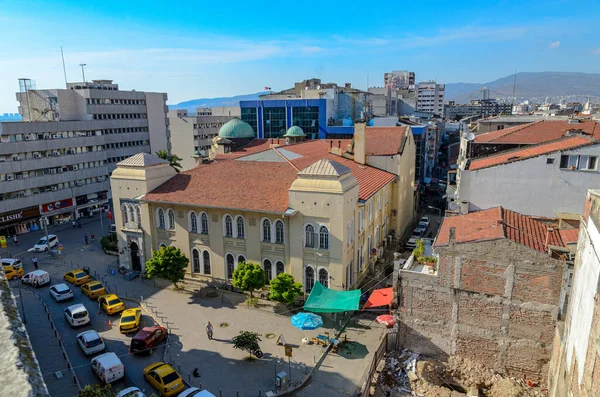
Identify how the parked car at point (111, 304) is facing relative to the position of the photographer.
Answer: facing away from the viewer and to the left of the viewer

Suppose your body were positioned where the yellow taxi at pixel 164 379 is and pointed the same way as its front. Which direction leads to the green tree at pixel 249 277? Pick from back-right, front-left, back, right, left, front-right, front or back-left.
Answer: right

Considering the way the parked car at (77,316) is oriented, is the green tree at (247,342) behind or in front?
behind

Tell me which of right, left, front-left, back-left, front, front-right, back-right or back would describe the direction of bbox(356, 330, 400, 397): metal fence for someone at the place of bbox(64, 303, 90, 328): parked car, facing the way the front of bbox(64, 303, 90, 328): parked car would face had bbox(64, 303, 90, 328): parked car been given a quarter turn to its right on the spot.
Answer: right

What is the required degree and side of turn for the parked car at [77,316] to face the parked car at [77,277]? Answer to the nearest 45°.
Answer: approximately 45° to its right

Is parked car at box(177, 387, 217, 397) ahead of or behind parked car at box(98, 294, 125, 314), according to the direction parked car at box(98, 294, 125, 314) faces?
behind
